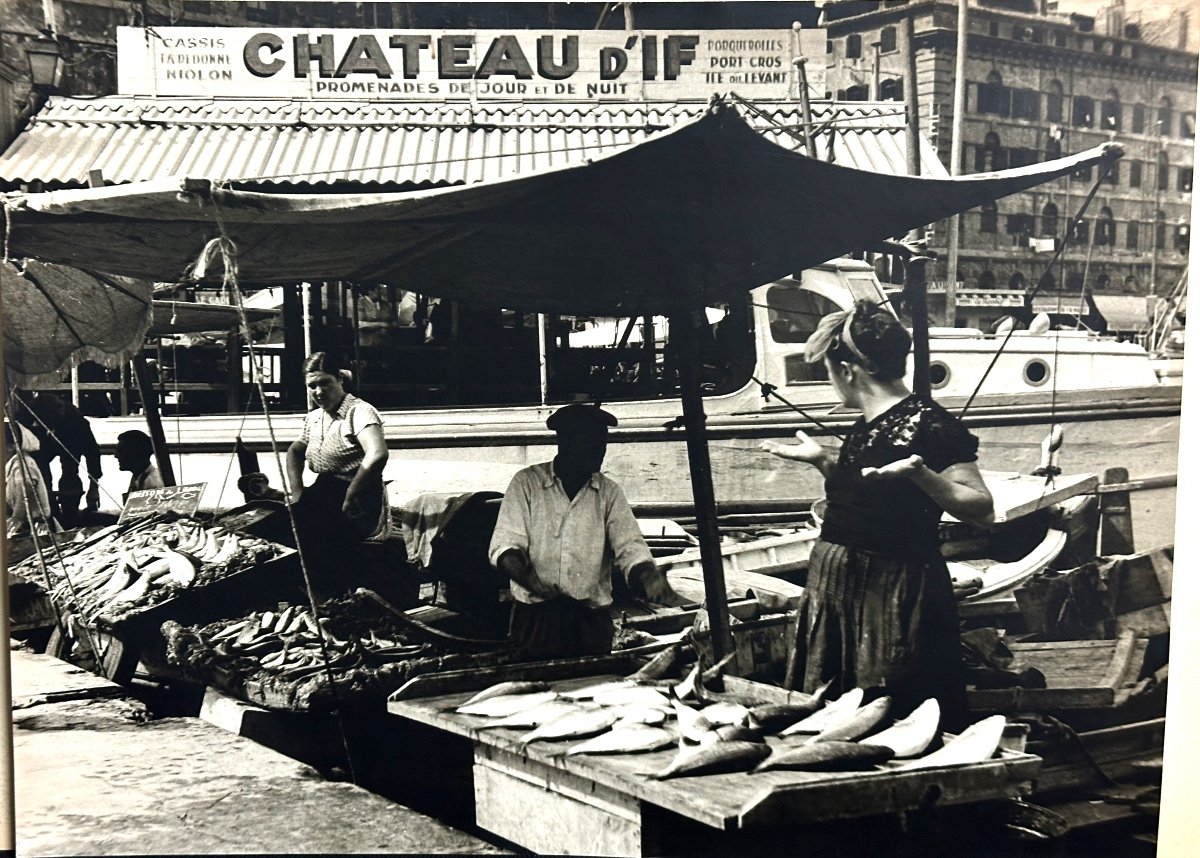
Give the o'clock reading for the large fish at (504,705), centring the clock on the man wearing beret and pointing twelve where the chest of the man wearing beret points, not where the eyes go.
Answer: The large fish is roughly at 1 o'clock from the man wearing beret.

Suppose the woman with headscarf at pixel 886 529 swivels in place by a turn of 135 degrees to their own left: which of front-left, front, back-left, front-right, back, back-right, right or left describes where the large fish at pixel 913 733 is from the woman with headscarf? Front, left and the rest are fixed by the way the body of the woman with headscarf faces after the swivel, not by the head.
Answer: right

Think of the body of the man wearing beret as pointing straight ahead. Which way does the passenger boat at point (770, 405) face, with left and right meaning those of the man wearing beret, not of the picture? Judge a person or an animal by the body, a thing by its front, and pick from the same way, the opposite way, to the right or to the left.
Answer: to the left

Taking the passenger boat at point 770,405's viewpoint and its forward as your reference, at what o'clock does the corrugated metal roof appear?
The corrugated metal roof is roughly at 6 o'clock from the passenger boat.

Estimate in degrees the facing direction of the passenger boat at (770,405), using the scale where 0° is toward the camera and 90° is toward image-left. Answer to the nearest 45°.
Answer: approximately 270°

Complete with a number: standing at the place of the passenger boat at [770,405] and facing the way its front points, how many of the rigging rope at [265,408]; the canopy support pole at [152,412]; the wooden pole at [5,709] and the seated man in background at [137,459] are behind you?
4

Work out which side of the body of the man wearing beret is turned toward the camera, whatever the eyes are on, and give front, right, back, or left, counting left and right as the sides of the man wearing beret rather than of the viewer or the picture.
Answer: front

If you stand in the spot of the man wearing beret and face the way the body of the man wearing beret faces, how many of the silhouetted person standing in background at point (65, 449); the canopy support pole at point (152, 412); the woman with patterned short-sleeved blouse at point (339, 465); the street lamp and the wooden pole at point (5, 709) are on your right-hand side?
5

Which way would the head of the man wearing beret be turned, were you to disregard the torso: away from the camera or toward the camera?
toward the camera
